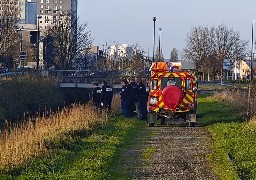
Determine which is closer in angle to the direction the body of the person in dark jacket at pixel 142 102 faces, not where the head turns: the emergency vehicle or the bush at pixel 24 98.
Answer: the bush

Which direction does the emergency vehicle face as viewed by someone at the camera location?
facing away from the viewer

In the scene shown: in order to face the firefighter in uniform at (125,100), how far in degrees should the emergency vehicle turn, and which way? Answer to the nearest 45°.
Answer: approximately 45° to its left

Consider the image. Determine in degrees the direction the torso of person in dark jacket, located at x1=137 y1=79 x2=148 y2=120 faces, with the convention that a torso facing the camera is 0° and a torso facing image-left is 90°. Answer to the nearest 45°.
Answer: approximately 90°

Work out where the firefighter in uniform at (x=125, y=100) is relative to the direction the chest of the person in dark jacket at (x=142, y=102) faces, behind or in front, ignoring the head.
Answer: in front

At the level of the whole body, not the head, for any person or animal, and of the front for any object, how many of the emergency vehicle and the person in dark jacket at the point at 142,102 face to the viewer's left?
1

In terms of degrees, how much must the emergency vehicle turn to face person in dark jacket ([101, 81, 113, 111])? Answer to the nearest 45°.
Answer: approximately 45° to its left
